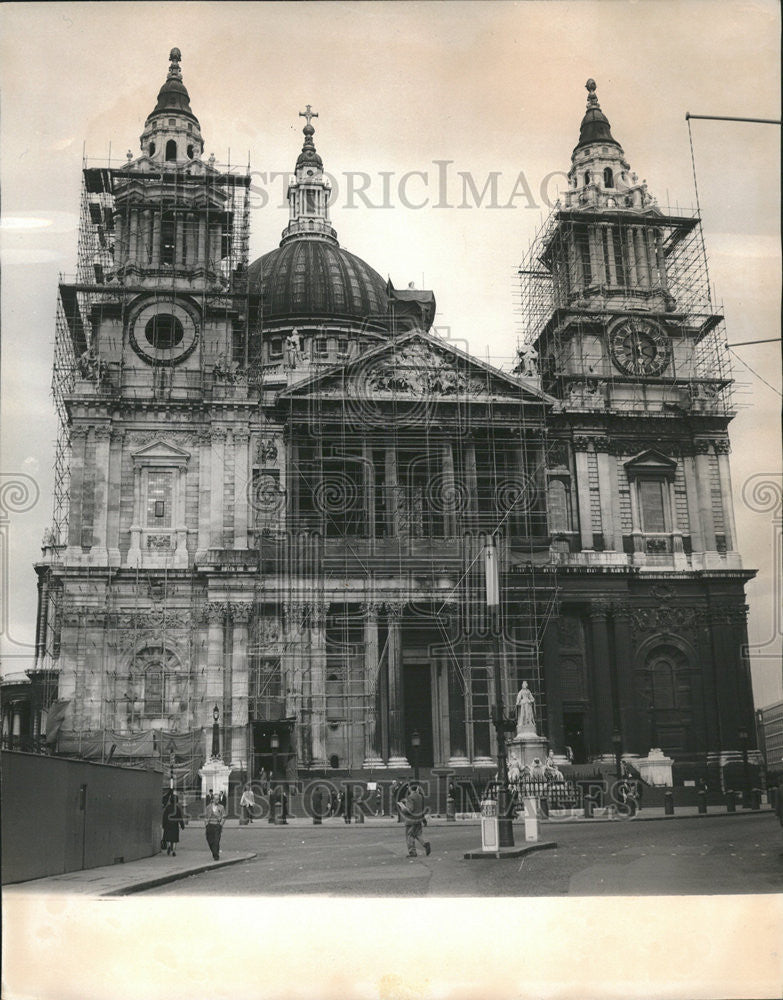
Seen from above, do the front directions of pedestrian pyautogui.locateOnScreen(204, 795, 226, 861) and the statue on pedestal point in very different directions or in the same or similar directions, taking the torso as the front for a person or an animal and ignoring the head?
same or similar directions

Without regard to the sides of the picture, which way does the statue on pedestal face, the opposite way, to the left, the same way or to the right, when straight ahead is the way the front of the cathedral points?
the same way

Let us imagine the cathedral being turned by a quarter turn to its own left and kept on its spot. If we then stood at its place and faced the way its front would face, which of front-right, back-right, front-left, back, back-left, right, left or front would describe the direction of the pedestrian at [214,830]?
right

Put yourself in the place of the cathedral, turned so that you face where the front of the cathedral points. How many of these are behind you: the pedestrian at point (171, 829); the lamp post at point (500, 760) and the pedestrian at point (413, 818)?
0

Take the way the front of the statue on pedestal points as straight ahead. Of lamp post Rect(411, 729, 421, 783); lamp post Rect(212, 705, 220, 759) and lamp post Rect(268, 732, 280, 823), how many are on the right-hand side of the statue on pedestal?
3

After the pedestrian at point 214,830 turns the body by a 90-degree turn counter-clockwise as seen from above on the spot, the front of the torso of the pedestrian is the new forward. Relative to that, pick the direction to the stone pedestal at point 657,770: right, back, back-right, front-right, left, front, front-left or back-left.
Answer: front-left

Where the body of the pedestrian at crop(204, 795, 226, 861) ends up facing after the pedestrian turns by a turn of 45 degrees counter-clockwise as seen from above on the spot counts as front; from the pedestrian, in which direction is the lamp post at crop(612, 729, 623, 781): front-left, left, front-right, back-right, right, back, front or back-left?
left

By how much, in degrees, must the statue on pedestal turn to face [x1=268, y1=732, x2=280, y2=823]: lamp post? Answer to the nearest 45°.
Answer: approximately 90° to its right

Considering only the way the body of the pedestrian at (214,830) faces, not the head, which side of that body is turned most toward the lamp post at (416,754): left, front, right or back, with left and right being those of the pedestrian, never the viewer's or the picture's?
back

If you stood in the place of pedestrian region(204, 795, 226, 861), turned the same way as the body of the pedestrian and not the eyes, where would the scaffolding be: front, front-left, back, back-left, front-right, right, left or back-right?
back-left

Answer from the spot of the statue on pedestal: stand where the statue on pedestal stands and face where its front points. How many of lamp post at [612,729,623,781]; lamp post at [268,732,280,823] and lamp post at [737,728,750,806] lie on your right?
1

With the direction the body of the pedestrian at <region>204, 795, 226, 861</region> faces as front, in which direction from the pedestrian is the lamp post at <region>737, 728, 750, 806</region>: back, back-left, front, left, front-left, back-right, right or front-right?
back-left

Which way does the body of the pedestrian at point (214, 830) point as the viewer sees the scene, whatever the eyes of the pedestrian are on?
toward the camera

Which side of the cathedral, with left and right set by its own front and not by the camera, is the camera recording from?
front
